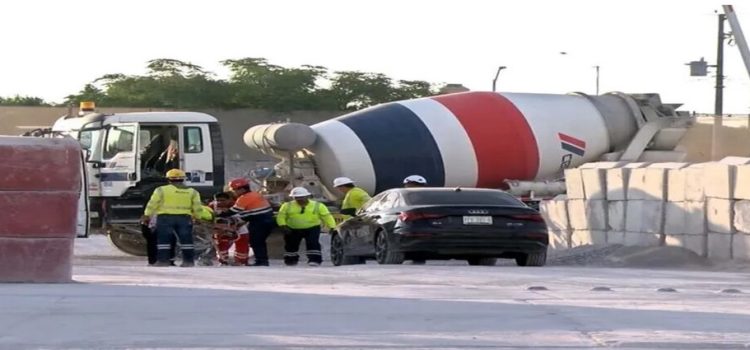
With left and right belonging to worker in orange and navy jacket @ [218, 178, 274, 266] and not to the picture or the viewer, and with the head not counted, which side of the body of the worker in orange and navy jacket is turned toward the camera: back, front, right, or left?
left

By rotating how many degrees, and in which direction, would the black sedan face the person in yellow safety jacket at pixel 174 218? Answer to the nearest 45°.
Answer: approximately 45° to its left

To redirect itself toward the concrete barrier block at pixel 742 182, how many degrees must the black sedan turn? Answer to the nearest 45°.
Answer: approximately 135° to its right

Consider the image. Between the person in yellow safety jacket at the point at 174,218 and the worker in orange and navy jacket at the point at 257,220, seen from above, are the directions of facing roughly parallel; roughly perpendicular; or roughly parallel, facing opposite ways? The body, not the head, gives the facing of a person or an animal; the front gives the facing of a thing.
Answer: roughly perpendicular

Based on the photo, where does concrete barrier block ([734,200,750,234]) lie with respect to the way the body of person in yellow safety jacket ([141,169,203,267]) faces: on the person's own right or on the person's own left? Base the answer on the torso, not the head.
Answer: on the person's own right

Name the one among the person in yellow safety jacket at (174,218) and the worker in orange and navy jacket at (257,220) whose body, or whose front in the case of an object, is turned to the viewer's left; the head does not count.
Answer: the worker in orange and navy jacket

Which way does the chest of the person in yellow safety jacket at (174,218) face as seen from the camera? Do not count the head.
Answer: away from the camera

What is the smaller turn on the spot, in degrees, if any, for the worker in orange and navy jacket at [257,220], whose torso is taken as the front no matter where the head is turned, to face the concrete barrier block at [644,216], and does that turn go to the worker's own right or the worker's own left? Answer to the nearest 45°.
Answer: approximately 180°

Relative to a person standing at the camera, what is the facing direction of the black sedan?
facing away from the viewer and to the left of the viewer
